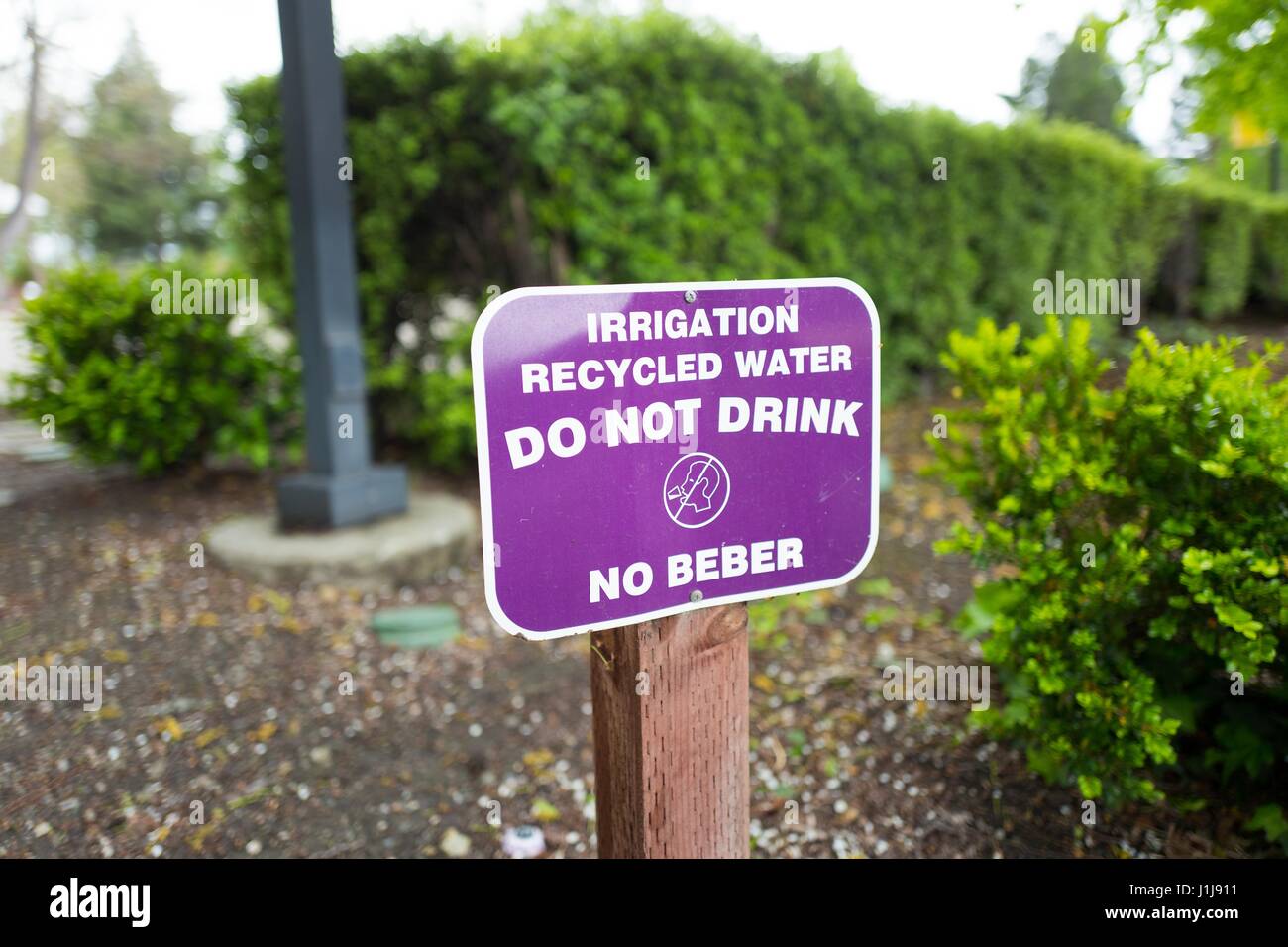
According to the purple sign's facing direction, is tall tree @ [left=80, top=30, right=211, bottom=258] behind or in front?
behind

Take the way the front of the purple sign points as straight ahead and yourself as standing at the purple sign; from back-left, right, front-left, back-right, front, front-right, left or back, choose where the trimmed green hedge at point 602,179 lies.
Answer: back-left

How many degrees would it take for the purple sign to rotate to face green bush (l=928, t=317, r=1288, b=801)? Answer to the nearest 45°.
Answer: approximately 90° to its left

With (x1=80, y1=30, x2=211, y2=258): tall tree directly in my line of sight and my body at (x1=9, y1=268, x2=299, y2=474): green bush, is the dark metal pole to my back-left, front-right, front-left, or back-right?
back-right

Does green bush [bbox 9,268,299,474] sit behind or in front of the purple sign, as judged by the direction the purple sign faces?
behind

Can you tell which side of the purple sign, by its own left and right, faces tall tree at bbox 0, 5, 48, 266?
back

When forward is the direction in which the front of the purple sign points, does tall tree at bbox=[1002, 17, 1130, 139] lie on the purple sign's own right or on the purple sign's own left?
on the purple sign's own left

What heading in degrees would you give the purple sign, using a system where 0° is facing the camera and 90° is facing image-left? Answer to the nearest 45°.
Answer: approximately 315°
